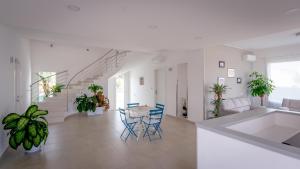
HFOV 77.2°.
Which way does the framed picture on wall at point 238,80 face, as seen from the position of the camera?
facing the viewer

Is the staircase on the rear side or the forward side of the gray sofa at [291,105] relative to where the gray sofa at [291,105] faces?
on the forward side

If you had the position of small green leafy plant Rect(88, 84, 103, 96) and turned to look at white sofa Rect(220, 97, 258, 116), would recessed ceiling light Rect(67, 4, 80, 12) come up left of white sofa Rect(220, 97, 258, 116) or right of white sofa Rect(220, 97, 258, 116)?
right

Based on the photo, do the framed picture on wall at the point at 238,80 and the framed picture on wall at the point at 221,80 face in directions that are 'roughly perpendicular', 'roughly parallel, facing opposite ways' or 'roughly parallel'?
roughly parallel

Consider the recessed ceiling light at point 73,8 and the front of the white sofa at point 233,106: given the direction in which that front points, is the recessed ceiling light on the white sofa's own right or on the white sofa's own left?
on the white sofa's own right

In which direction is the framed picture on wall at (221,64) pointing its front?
toward the camera

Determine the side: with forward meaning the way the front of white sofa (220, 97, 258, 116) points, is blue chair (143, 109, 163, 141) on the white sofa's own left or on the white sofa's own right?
on the white sofa's own right

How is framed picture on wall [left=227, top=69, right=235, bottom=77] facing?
toward the camera

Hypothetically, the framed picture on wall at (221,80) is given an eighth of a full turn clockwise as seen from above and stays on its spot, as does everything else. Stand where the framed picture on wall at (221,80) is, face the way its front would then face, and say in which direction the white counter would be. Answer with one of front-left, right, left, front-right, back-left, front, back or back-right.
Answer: front-left

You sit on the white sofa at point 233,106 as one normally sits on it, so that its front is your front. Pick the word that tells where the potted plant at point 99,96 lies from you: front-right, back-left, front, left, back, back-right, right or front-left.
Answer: back-right

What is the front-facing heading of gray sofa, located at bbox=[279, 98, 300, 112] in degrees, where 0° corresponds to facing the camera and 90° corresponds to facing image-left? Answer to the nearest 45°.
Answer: approximately 45°

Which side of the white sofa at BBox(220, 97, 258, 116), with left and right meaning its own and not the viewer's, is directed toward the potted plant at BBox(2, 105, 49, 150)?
right

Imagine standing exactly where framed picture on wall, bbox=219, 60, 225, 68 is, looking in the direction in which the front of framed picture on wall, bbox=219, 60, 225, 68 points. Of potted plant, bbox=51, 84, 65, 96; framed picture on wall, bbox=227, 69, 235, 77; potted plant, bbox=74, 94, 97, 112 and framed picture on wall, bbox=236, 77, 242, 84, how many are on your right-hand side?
2

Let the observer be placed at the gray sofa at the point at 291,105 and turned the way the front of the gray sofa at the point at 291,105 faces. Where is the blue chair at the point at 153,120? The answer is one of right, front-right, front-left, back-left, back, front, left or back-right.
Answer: front

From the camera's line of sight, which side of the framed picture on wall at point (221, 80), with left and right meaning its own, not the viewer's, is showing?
front
